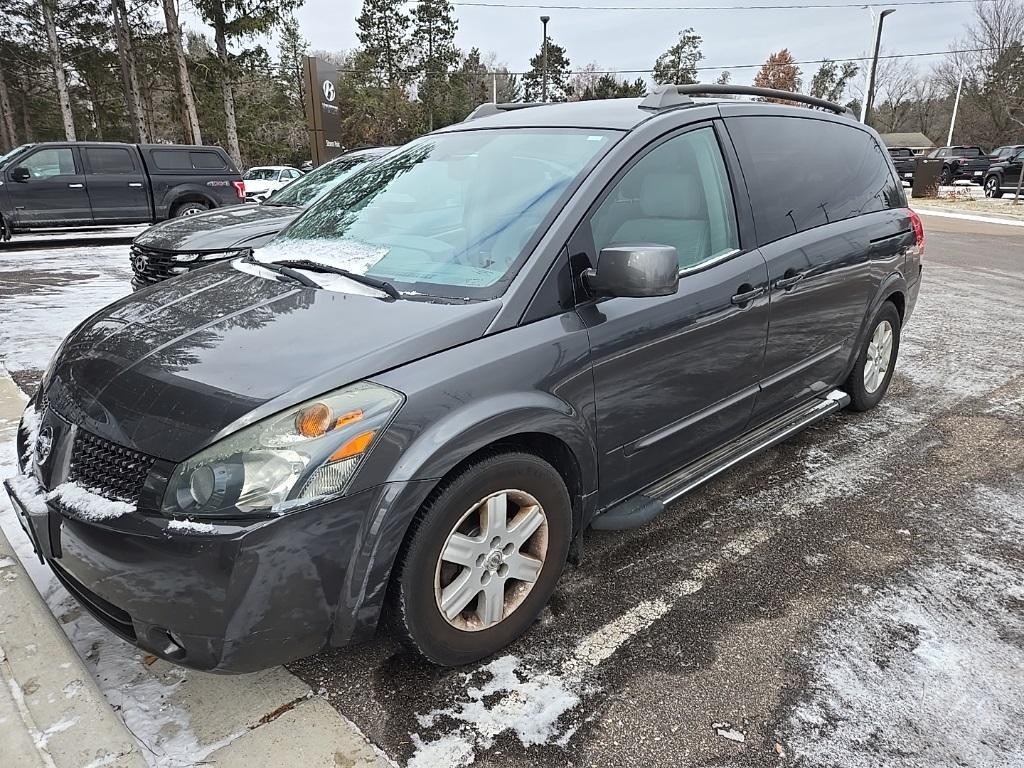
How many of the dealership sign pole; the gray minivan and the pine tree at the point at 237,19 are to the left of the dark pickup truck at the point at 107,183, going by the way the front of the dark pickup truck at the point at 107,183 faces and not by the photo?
1

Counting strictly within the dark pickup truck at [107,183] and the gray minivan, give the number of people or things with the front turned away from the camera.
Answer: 0

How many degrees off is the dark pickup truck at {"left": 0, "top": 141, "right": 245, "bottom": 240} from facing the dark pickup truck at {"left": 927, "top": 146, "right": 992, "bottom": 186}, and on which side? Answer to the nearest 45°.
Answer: approximately 180°

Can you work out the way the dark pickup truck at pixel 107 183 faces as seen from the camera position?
facing to the left of the viewer

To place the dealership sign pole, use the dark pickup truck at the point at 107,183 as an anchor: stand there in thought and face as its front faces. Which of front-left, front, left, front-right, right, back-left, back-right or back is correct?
back-right

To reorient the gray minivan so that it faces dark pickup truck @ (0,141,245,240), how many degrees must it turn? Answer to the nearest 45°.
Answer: approximately 90° to its right

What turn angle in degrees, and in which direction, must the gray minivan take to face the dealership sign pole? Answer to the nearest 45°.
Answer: approximately 135° to its right

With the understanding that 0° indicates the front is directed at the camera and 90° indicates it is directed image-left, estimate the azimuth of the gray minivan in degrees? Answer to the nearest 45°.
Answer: approximately 45°

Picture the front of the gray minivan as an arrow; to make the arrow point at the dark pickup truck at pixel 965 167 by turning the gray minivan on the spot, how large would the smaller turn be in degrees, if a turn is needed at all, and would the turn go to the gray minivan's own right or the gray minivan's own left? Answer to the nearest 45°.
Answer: approximately 180°
